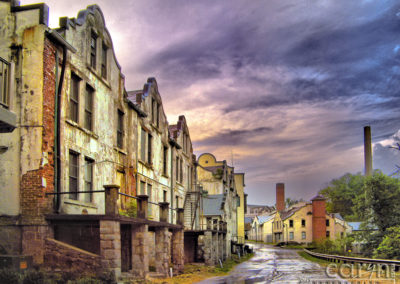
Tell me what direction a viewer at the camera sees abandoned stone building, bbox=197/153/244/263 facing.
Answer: facing to the right of the viewer

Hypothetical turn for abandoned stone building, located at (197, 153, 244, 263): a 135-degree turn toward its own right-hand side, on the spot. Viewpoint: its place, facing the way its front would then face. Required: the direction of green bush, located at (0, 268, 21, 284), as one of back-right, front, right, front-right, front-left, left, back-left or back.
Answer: front-left

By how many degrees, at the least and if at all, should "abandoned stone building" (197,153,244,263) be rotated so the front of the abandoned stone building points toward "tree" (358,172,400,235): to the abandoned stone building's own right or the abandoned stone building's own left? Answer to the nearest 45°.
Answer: approximately 45° to the abandoned stone building's own right
